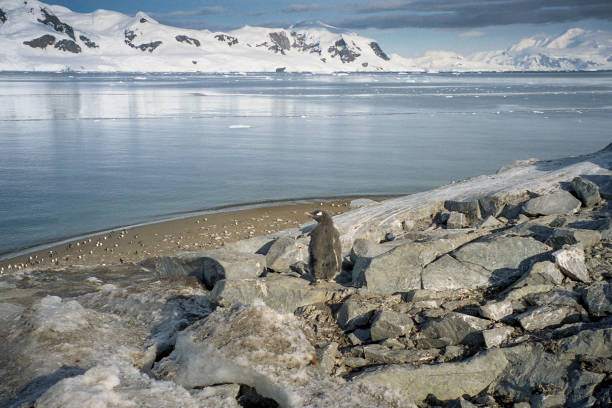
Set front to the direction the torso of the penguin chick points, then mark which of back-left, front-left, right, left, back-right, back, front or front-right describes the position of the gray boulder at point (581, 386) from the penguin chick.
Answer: back

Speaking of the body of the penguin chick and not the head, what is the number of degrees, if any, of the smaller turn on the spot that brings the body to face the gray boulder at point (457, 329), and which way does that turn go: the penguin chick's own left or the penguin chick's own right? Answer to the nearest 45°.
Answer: approximately 180°

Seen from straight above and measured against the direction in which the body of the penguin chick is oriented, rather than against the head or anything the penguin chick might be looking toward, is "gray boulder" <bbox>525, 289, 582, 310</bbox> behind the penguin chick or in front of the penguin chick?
behind

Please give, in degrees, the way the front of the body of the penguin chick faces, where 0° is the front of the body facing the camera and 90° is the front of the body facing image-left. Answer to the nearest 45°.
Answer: approximately 135°

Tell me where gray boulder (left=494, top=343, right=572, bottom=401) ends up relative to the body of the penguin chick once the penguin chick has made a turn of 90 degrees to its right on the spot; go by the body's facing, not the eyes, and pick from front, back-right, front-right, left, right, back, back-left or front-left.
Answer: right

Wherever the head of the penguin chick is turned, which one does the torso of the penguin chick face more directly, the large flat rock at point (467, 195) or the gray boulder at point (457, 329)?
the large flat rock

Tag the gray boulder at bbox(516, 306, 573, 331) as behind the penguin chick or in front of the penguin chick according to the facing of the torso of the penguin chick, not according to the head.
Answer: behind

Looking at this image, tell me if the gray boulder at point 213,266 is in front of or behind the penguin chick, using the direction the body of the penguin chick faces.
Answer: in front
